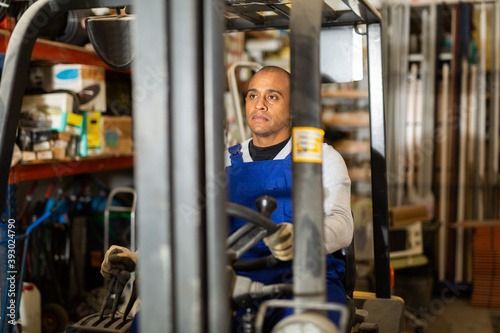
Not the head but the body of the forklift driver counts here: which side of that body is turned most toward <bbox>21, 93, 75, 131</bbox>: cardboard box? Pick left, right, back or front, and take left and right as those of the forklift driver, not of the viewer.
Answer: right

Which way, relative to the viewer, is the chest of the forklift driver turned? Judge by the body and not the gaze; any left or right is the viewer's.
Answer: facing the viewer and to the left of the viewer

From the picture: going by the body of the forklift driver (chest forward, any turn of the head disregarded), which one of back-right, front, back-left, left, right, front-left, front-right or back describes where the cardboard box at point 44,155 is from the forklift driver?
right

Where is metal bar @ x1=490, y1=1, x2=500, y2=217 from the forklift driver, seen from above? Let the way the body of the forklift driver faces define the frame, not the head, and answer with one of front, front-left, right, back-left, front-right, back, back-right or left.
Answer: back

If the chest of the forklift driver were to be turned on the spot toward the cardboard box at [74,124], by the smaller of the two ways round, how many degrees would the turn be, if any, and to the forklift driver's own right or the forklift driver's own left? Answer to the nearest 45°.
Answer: approximately 90° to the forklift driver's own right

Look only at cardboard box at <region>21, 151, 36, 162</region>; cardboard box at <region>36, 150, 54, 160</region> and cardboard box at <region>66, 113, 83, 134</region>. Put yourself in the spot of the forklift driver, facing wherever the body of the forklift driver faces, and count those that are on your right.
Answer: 3

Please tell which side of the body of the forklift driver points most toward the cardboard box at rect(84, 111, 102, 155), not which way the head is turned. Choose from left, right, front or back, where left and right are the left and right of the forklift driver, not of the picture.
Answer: right

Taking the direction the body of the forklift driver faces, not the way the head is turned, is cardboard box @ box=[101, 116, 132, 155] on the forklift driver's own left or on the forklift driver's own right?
on the forklift driver's own right

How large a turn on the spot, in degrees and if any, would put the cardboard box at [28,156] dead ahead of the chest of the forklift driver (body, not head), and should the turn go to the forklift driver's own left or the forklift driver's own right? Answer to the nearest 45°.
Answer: approximately 90° to the forklift driver's own right
